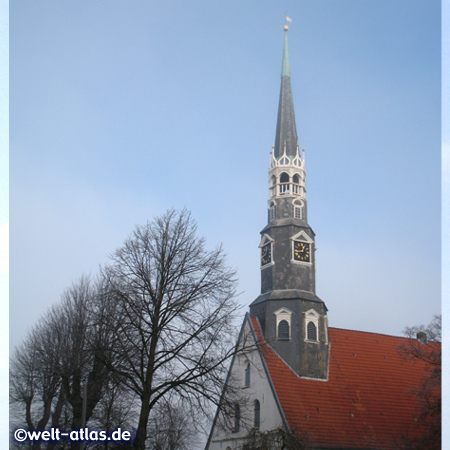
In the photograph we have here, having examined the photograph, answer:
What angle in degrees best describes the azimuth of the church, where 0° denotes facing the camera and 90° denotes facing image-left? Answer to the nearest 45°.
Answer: approximately 45°

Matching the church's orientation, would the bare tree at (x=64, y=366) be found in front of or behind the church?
in front

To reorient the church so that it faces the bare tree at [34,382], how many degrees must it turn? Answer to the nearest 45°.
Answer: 0° — it already faces it
